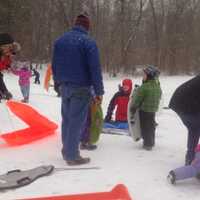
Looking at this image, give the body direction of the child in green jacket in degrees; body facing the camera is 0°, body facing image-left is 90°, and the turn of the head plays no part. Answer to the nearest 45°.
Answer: approximately 135°

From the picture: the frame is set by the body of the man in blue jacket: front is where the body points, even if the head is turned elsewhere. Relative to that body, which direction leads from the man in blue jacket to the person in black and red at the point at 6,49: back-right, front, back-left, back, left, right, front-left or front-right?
left

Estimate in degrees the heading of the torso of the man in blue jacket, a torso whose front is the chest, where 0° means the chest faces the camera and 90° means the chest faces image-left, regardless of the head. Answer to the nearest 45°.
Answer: approximately 225°

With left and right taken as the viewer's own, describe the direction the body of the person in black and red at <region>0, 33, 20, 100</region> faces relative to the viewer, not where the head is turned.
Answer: facing to the right of the viewer

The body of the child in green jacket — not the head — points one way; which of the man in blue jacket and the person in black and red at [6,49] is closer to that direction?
the person in black and red

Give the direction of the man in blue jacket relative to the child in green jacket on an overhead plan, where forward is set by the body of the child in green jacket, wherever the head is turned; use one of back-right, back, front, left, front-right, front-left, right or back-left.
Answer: left

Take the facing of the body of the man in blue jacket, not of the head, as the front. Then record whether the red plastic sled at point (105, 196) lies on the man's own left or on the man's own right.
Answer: on the man's own right
